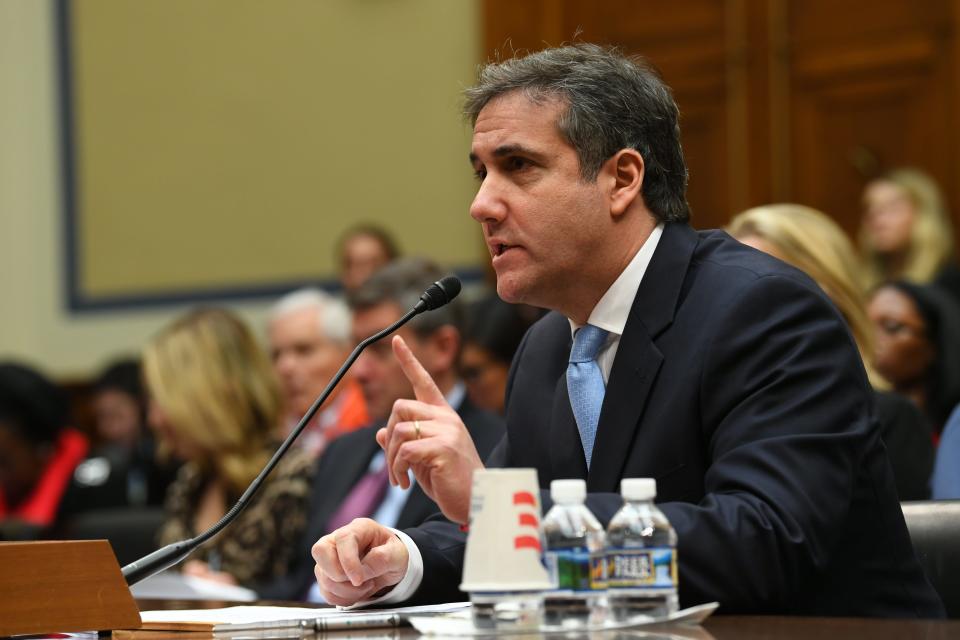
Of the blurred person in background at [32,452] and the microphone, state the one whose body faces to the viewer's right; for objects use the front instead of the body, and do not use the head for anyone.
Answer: the microphone

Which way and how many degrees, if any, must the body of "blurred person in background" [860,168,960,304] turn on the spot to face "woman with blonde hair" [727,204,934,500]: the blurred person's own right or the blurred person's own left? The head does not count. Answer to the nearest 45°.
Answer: approximately 45° to the blurred person's own left

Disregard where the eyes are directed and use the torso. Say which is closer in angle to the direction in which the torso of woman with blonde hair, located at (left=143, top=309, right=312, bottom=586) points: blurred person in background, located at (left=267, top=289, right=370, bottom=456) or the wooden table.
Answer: the wooden table

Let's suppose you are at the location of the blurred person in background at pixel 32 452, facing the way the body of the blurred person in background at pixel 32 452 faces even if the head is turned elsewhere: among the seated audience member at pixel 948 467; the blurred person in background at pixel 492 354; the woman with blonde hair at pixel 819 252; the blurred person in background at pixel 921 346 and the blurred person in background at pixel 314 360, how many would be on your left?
5

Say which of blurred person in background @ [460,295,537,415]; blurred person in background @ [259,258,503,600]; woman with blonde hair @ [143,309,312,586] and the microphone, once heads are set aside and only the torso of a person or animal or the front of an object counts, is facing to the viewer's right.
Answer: the microphone

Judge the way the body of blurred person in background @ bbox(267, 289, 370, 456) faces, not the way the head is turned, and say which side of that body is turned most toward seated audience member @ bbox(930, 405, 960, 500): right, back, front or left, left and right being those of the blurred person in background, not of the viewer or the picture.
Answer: left

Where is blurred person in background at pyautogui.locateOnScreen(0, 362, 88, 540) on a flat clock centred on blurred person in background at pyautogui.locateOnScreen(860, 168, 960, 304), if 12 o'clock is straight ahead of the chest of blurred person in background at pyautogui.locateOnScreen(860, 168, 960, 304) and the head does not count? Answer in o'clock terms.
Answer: blurred person in background at pyautogui.locateOnScreen(0, 362, 88, 540) is roughly at 1 o'clock from blurred person in background at pyautogui.locateOnScreen(860, 168, 960, 304).

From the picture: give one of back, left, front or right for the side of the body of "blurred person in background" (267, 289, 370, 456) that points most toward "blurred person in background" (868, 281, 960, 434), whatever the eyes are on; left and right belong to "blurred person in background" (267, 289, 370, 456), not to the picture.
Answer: left

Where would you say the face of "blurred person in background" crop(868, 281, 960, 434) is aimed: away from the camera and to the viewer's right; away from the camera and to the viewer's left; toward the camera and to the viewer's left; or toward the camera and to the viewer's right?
toward the camera and to the viewer's left

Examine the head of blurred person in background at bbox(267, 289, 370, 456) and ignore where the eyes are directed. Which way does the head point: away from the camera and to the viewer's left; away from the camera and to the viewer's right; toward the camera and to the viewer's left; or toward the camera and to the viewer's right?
toward the camera and to the viewer's left
